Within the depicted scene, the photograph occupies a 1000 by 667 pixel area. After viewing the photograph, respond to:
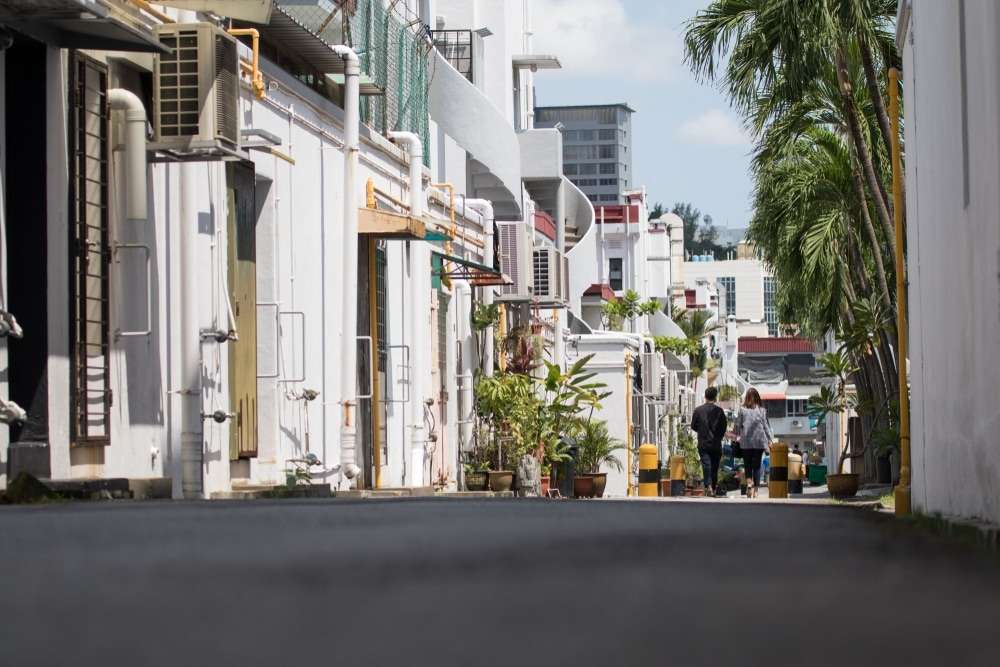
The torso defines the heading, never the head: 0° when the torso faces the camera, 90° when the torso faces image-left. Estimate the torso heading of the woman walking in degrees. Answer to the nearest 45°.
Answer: approximately 180°

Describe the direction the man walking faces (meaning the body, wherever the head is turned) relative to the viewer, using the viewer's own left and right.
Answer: facing away from the viewer

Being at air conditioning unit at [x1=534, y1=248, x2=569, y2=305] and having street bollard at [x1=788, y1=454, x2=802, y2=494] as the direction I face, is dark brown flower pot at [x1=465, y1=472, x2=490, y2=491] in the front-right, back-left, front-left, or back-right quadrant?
back-right

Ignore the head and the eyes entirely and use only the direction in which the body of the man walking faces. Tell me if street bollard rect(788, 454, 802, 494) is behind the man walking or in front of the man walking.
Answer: in front

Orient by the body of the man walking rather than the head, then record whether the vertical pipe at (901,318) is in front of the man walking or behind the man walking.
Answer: behind

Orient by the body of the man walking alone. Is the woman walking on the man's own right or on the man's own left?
on the man's own right
